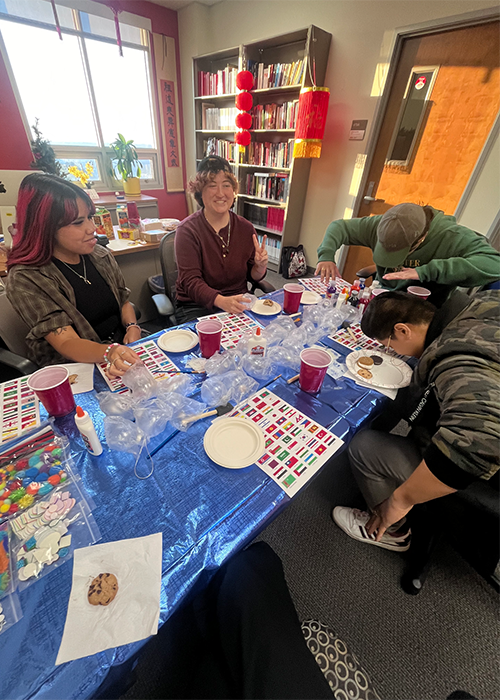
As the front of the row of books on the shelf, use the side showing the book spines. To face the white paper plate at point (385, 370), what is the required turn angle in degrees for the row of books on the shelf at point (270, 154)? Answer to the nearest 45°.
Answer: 0° — it already faces it

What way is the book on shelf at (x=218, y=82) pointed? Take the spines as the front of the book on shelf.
toward the camera

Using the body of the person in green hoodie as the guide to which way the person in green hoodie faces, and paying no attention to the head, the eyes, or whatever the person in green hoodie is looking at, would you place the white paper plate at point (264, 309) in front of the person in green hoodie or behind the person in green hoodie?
in front

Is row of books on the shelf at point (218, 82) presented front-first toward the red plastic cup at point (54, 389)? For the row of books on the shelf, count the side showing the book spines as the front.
yes

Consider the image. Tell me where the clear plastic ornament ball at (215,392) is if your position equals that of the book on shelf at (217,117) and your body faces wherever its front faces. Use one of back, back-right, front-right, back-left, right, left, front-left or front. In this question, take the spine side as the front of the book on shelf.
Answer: front

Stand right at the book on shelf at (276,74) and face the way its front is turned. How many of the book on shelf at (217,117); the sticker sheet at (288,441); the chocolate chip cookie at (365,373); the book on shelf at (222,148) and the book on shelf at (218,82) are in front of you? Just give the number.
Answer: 2

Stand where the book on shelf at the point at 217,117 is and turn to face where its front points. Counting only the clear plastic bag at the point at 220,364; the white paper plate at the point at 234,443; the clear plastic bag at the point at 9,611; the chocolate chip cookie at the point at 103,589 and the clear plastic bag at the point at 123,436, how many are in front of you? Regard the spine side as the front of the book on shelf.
5

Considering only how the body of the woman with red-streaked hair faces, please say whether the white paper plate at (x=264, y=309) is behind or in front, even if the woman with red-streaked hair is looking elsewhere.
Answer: in front

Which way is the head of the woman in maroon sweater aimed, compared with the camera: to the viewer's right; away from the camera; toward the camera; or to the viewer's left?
toward the camera

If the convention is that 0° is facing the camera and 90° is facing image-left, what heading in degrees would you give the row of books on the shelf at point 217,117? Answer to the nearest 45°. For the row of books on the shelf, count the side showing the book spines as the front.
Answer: approximately 0°

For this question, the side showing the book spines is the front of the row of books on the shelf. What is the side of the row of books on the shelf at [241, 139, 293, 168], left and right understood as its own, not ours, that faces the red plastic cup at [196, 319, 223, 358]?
front

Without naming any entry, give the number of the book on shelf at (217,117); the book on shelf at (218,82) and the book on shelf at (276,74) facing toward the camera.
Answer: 3

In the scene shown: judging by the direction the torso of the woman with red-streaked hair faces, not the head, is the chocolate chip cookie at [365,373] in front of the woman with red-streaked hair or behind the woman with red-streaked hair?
in front

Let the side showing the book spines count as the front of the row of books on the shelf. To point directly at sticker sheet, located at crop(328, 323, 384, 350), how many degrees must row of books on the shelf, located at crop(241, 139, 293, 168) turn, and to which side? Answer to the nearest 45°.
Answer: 0° — it already faces it

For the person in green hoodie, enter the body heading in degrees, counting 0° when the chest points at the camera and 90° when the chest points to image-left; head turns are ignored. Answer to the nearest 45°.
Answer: approximately 45°
